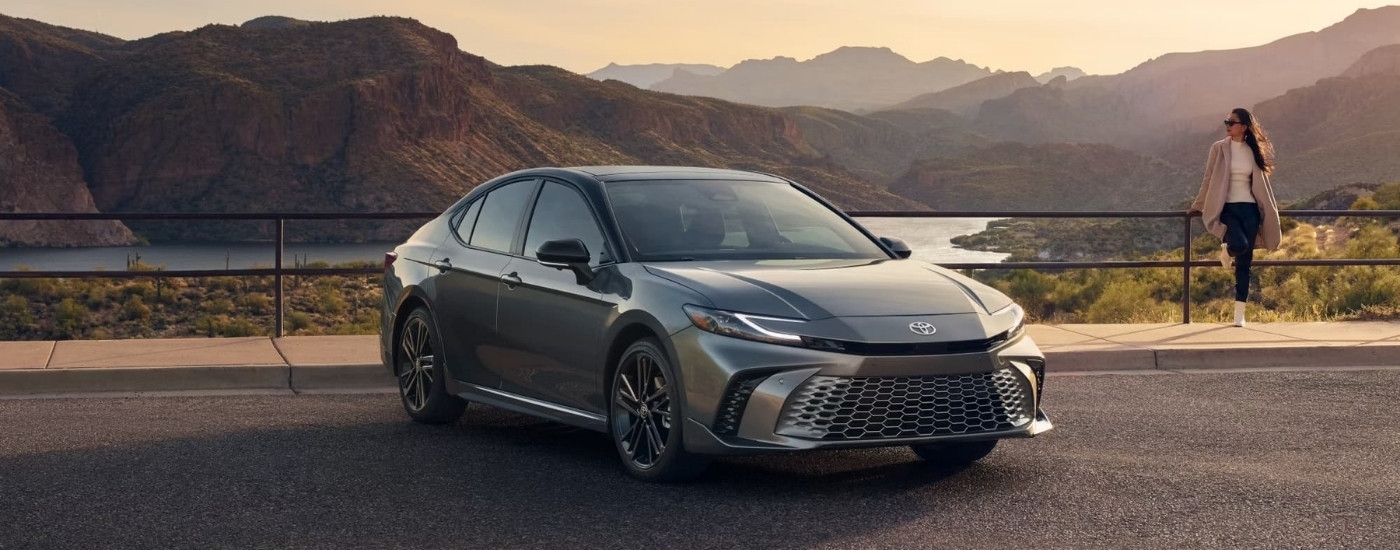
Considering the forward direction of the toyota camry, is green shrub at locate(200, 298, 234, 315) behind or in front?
behind

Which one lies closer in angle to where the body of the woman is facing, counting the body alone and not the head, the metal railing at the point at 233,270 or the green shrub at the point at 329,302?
the metal railing

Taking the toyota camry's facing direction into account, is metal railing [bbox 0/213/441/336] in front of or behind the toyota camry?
behind

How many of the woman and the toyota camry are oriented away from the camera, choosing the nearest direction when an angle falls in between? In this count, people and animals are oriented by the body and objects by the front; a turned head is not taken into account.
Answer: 0

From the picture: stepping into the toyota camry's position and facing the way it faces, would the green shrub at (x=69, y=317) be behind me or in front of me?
behind

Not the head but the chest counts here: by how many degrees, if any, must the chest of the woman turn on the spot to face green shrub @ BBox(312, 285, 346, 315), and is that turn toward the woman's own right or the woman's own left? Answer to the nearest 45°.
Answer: approximately 135° to the woman's own right

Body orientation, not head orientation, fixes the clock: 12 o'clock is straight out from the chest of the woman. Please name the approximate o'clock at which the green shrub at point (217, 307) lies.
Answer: The green shrub is roughly at 4 o'clock from the woman.

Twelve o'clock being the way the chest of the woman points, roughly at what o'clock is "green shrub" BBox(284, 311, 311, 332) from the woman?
The green shrub is roughly at 4 o'clock from the woman.
